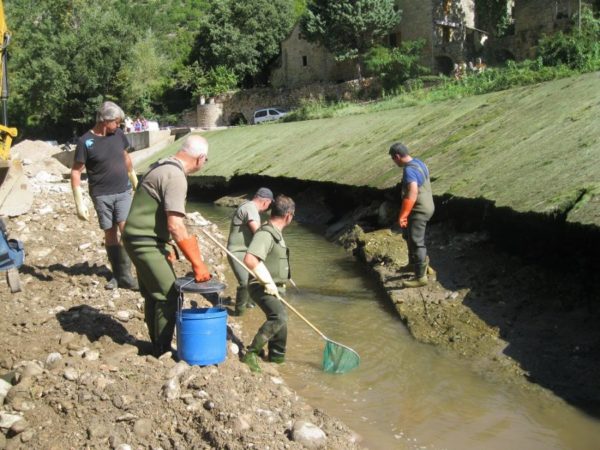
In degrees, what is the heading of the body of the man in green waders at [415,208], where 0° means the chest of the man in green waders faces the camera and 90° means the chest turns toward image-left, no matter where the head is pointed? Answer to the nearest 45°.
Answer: approximately 90°

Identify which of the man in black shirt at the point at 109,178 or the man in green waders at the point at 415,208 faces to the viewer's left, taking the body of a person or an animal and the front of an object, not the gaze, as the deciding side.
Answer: the man in green waders

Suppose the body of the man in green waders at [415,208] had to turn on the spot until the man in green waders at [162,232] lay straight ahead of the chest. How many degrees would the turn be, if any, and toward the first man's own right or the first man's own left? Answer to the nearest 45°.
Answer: approximately 45° to the first man's own left

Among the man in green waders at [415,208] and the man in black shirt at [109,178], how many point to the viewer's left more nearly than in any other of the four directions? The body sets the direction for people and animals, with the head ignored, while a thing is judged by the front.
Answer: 1

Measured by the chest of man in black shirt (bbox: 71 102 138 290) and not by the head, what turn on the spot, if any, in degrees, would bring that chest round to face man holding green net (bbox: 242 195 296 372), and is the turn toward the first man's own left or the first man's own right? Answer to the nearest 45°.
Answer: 0° — they already face them

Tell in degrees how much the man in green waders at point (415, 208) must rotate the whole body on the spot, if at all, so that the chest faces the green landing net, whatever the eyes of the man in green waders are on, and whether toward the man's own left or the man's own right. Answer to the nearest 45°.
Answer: approximately 90° to the man's own left

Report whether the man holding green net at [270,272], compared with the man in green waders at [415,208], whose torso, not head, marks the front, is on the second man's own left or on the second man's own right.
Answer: on the second man's own left
